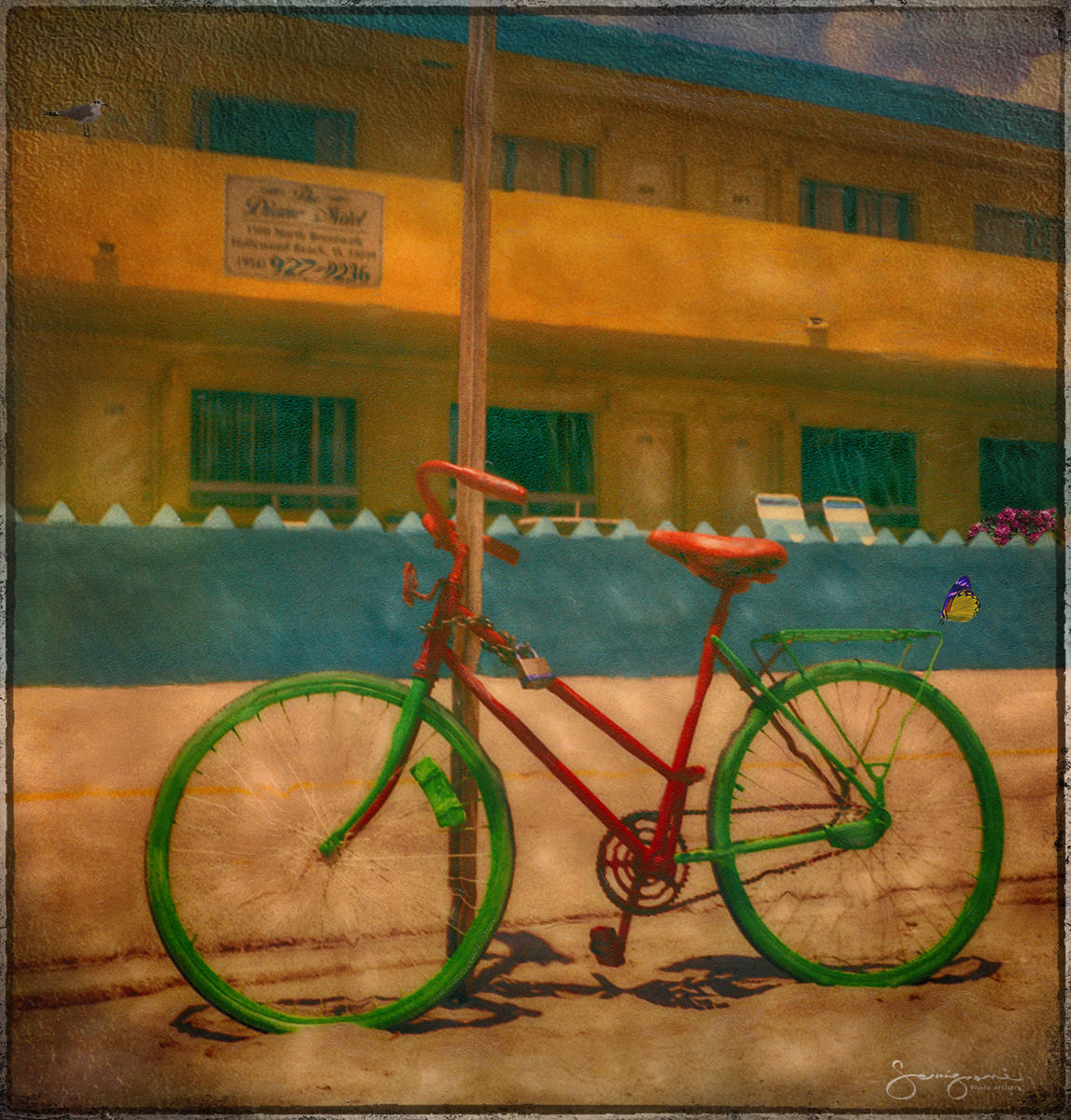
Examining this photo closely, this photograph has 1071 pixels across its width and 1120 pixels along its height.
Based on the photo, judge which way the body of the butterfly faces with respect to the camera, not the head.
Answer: to the viewer's left

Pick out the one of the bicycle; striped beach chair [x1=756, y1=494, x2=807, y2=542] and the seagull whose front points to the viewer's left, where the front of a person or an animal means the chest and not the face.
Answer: the bicycle

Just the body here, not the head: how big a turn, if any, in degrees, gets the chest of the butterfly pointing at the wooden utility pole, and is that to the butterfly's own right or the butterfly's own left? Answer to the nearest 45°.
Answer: approximately 45° to the butterfly's own left

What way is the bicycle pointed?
to the viewer's left

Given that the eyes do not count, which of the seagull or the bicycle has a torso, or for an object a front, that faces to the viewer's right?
the seagull

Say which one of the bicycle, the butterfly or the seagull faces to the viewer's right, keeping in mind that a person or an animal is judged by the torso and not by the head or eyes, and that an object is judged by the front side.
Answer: the seagull

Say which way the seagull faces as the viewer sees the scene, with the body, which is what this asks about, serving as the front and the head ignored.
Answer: to the viewer's right
